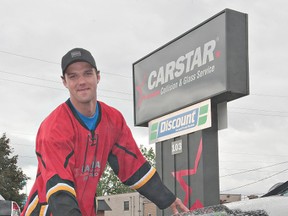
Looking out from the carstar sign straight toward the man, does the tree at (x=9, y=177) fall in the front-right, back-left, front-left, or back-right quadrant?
back-right

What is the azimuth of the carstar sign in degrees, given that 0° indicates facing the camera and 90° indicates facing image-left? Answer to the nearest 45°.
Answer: approximately 45°

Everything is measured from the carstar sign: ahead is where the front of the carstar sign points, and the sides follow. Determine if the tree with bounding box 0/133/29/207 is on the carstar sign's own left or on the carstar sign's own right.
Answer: on the carstar sign's own right

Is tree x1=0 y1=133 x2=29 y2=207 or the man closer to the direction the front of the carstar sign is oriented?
the man

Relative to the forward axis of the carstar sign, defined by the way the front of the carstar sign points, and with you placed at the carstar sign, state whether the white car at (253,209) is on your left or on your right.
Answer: on your left
